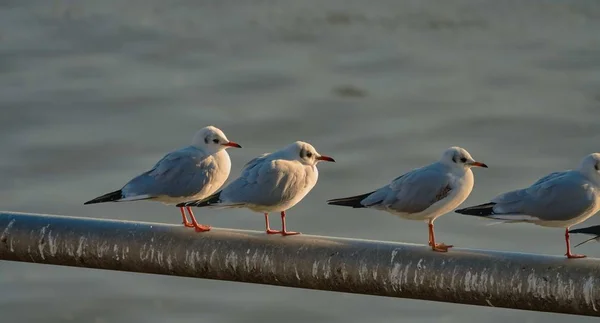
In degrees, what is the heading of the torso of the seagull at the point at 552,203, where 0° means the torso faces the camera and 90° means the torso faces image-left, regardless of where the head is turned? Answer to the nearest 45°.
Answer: approximately 270°

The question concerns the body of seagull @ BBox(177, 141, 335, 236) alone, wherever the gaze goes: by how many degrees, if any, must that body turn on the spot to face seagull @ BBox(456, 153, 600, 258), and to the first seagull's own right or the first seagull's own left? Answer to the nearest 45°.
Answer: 0° — it already faces it

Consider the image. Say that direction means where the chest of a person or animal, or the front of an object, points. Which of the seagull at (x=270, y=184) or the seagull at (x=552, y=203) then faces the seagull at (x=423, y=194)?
the seagull at (x=270, y=184)

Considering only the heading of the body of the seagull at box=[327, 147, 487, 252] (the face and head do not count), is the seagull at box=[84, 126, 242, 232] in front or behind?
behind

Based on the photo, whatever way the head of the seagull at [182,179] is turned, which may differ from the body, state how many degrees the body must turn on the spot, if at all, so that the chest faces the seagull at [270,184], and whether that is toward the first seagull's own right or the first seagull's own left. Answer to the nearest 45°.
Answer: approximately 45° to the first seagull's own right

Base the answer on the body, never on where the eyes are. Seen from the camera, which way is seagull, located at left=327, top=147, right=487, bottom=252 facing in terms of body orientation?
to the viewer's right

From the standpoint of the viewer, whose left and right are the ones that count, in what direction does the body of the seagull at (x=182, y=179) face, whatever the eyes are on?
facing to the right of the viewer

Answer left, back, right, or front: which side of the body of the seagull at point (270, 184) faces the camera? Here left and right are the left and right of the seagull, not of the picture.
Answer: right

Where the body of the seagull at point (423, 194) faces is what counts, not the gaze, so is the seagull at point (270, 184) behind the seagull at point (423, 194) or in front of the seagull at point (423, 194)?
behind

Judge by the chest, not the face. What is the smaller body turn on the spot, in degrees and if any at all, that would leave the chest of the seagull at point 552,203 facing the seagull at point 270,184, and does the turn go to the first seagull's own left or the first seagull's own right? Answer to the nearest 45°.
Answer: approximately 180°
